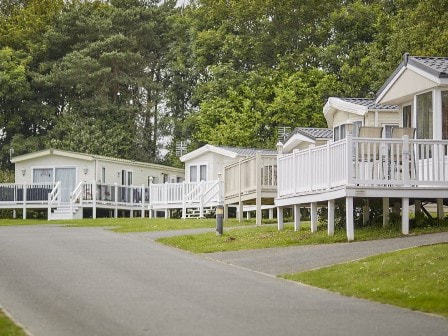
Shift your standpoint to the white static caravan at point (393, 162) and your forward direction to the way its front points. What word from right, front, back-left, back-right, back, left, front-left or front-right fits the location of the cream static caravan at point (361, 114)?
back-right

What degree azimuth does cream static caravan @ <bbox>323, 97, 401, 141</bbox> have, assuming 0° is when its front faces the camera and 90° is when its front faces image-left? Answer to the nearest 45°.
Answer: approximately 45°

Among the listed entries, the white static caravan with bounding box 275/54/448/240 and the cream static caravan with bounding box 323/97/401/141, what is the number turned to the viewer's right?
0

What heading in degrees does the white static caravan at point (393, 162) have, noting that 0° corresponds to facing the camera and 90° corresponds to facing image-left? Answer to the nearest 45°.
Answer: approximately 45°

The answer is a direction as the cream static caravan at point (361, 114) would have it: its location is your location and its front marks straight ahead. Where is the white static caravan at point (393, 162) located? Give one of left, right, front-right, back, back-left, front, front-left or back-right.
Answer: front-left
